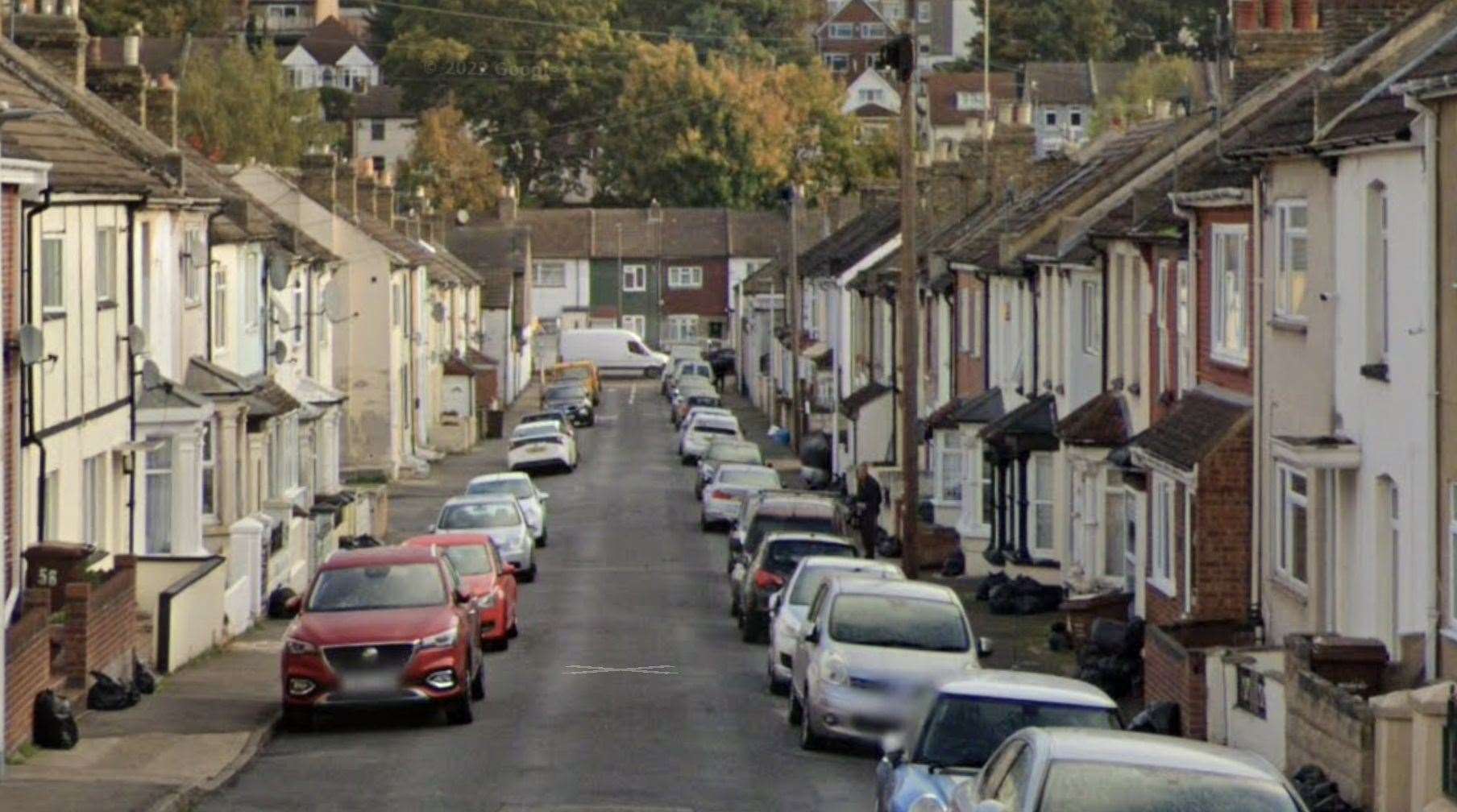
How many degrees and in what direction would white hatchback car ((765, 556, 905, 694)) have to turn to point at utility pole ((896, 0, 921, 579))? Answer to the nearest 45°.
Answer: approximately 180°

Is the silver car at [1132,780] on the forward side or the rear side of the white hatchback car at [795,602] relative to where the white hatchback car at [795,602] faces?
on the forward side

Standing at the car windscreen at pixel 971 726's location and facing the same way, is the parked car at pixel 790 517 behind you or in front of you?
behind

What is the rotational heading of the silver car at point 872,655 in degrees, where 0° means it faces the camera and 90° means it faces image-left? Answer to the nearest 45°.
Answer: approximately 0°

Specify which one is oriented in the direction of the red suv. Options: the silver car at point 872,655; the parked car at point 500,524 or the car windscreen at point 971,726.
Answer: the parked car

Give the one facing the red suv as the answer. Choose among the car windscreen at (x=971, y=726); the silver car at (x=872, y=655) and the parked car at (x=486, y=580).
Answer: the parked car

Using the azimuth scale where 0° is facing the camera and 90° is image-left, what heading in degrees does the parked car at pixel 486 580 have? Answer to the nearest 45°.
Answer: approximately 0°

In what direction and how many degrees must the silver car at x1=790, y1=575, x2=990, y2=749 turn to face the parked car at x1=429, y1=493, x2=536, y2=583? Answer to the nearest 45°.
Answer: approximately 180°

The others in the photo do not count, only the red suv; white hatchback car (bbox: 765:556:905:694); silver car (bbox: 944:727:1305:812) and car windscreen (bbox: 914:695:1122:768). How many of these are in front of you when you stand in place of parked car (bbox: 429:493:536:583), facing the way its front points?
4

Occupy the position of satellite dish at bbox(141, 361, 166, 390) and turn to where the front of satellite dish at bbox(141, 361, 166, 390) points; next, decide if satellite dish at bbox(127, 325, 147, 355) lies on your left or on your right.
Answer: on your right

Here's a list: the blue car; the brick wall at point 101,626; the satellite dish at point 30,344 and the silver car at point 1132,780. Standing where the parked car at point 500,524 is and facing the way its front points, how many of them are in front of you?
4
